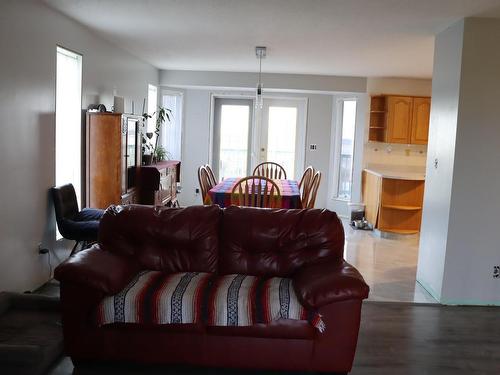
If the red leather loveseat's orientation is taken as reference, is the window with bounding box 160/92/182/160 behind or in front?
behind

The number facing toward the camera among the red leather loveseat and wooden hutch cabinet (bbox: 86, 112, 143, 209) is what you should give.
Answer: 1

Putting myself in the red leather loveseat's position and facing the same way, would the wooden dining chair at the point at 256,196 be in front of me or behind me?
behind

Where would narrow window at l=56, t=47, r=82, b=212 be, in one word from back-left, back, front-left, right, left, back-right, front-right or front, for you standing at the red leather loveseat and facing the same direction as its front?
back-right

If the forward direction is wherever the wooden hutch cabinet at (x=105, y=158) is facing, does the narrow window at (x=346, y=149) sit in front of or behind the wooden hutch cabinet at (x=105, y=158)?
in front

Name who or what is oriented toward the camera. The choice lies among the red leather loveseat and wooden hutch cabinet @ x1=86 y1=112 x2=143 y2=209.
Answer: the red leather loveseat

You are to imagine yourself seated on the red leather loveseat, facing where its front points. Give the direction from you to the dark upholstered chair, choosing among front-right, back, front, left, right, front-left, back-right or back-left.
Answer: back-right

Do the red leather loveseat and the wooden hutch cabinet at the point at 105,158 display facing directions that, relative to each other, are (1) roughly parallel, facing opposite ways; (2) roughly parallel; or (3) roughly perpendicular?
roughly perpendicular

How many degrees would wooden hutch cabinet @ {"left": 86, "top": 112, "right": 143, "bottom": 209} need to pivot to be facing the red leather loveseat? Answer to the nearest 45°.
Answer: approximately 90° to its right

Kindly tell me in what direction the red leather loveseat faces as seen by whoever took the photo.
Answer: facing the viewer

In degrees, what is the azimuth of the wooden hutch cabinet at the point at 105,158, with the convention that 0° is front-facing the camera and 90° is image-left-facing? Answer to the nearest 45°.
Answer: approximately 270°
